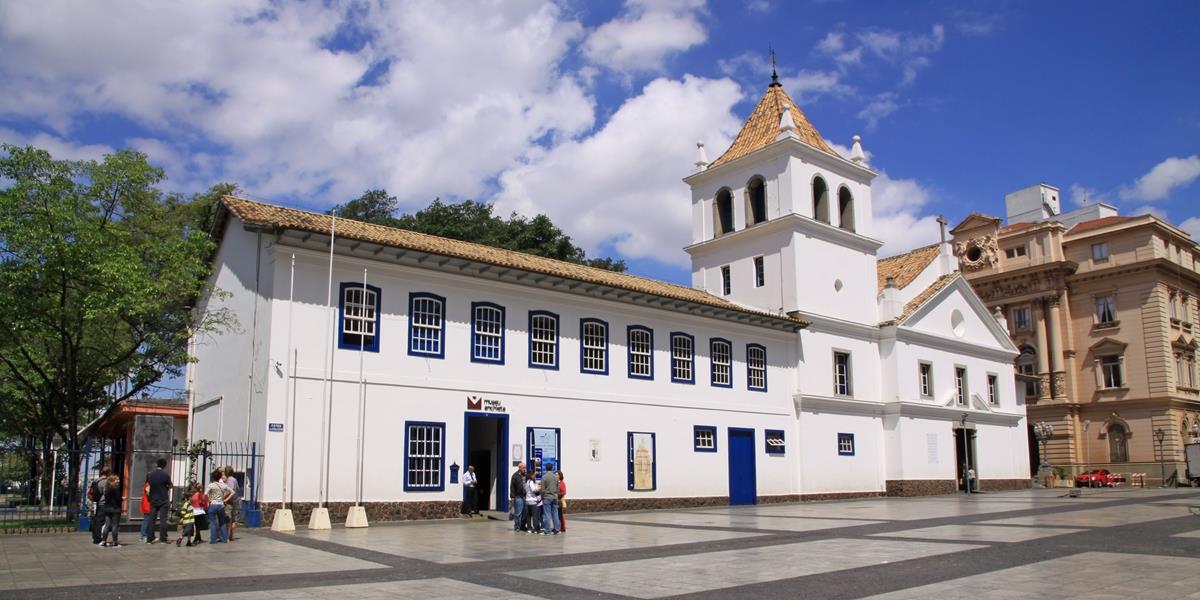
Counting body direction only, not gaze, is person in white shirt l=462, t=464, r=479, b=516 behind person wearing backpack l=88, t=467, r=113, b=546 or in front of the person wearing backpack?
in front

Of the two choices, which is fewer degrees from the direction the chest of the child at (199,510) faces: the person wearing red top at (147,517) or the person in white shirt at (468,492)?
the person wearing red top

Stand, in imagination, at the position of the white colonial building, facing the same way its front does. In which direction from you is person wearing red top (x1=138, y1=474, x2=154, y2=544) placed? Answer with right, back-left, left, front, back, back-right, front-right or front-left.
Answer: right
